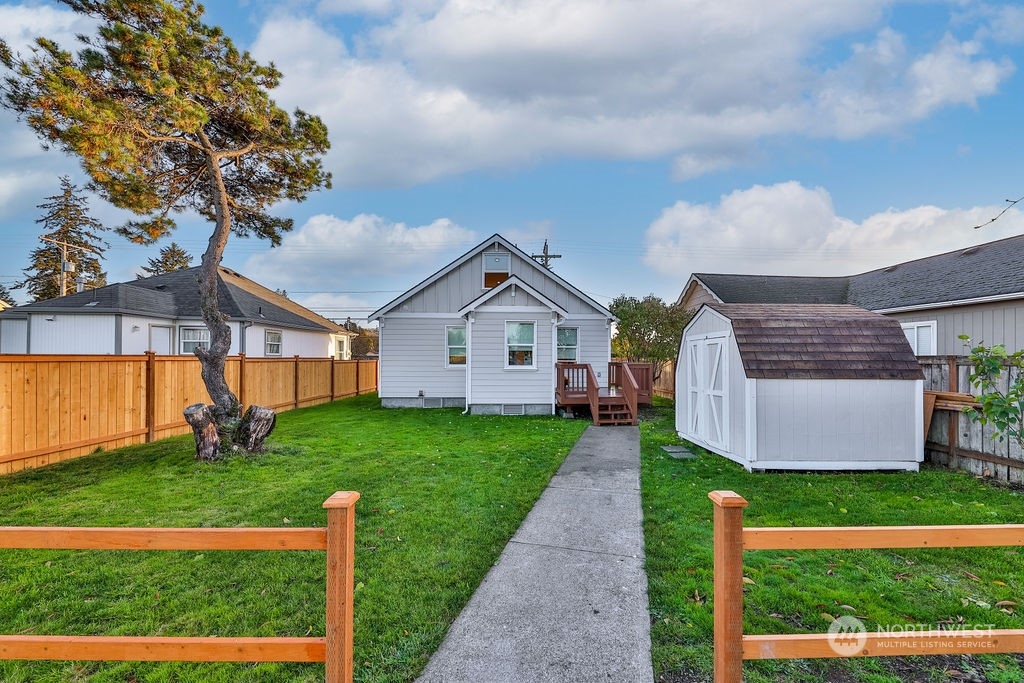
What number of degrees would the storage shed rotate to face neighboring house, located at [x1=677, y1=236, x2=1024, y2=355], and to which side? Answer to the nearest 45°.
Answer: approximately 135° to its right

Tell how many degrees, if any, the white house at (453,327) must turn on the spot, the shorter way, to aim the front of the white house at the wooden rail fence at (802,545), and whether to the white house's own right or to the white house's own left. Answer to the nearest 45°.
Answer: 0° — it already faces it

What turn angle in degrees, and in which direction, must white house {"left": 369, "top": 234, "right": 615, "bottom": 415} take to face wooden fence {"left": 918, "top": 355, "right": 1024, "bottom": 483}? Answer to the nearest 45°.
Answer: approximately 45° to its left

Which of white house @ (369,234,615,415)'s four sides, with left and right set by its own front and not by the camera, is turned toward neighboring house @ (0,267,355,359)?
right

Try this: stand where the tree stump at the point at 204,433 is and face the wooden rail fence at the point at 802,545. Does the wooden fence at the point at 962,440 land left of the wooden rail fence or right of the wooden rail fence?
left

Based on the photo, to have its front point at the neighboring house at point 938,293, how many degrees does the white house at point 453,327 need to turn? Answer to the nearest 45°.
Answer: approximately 90° to its left

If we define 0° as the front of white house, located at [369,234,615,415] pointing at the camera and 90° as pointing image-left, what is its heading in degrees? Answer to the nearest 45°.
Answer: approximately 0°

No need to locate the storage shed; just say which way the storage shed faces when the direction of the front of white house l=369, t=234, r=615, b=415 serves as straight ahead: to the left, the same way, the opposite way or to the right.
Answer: to the right

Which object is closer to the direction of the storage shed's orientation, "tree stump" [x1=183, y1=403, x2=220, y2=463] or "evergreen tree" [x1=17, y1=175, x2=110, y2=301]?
the tree stump

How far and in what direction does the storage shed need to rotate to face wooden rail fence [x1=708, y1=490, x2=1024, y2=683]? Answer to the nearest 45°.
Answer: approximately 45° to its left
